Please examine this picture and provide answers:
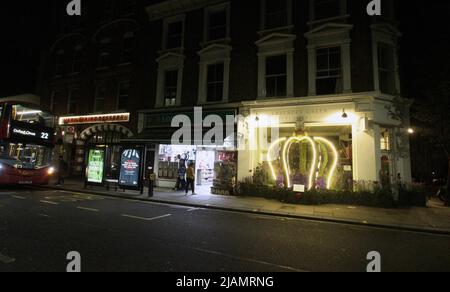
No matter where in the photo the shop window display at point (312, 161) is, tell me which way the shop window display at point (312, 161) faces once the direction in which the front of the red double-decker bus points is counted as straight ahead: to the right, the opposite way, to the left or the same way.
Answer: to the right

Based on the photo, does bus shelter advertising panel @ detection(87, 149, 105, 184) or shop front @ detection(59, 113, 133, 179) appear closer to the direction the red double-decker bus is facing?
the bus shelter advertising panel

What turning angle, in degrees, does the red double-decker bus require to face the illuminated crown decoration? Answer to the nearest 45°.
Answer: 0° — it already faces it

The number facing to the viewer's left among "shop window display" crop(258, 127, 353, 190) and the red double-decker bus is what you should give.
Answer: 0

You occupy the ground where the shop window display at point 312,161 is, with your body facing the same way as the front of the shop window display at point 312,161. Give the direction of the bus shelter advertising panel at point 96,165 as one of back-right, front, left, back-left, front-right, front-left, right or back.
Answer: right

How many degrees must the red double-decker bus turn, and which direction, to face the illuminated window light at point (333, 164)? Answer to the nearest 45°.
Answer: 0° — it already faces it

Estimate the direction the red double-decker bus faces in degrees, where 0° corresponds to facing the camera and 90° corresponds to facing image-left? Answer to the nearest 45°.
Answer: approximately 315°

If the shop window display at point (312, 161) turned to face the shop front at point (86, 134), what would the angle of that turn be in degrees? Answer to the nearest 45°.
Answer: approximately 90° to its right

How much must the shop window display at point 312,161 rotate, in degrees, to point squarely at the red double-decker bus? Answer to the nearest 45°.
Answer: approximately 90° to its right

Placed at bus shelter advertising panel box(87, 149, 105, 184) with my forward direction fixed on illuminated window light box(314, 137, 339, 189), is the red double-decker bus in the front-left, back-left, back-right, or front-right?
back-right

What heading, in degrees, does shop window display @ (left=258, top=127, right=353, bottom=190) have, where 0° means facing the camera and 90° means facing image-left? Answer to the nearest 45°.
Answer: approximately 0°

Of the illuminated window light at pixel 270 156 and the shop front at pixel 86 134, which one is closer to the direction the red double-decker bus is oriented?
the illuminated window light
